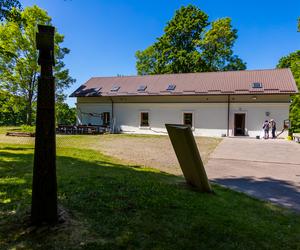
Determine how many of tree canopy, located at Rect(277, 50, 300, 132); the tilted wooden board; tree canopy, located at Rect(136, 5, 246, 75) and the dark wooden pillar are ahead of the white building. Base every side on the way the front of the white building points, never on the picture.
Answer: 2

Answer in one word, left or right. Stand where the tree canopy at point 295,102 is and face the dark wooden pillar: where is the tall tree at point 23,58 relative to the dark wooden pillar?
right

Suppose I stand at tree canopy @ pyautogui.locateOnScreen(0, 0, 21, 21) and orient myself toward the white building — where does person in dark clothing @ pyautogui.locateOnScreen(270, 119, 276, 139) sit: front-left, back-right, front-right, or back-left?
front-right

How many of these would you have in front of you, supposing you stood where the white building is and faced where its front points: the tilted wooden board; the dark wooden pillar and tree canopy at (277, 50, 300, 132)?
2

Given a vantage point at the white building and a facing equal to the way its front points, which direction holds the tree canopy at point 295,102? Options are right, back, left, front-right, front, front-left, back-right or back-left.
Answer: back-left

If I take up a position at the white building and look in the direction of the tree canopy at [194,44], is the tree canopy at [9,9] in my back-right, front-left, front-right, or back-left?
back-left

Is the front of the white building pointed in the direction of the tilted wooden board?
yes

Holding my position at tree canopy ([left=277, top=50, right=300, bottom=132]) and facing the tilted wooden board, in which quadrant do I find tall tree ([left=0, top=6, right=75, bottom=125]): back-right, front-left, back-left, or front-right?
front-right

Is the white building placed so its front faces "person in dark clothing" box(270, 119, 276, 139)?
no

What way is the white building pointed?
toward the camera

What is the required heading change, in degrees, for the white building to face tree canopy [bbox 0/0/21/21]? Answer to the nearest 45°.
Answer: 0° — it already faces it

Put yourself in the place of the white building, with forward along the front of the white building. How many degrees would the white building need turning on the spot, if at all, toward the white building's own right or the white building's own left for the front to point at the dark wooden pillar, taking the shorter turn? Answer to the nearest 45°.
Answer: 0° — it already faces it

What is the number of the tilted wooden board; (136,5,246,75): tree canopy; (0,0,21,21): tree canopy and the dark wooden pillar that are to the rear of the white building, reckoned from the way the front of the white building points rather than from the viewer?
1

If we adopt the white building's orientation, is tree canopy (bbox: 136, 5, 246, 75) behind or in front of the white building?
behind

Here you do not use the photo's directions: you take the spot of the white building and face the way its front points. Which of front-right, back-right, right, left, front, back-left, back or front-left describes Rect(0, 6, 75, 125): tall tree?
right

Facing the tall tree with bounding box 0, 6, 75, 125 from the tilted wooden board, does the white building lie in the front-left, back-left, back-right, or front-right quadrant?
front-right
